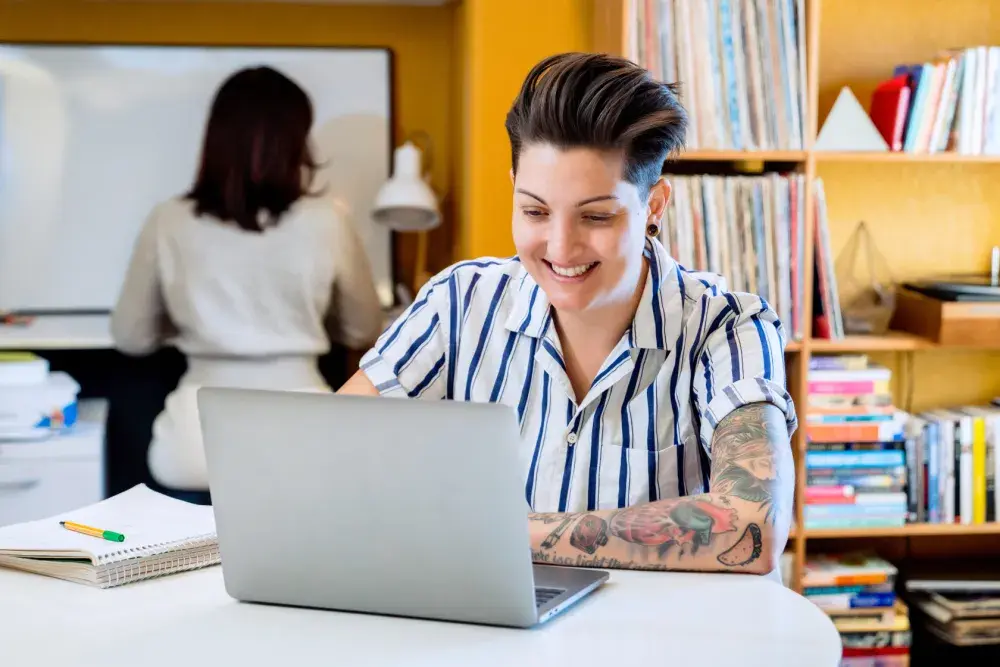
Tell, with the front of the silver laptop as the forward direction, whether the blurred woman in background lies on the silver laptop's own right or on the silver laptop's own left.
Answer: on the silver laptop's own left

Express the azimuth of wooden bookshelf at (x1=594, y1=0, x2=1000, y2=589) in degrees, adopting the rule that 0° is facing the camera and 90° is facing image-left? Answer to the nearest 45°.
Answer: approximately 0°

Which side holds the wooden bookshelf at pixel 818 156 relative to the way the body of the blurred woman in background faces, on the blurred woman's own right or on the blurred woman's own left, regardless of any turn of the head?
on the blurred woman's own right

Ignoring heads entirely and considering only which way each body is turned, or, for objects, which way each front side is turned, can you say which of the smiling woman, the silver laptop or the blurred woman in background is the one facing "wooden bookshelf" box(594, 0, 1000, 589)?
the silver laptop

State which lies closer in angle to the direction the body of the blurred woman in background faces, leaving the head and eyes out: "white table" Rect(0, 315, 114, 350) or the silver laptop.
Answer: the white table

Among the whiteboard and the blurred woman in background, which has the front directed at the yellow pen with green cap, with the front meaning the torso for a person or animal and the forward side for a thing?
the whiteboard

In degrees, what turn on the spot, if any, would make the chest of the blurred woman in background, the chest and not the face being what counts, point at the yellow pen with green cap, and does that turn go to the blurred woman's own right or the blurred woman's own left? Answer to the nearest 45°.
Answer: approximately 180°

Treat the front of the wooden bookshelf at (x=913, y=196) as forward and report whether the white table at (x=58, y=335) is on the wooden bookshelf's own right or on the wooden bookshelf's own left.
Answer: on the wooden bookshelf's own right

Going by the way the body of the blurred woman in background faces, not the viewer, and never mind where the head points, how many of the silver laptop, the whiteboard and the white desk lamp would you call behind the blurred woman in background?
1

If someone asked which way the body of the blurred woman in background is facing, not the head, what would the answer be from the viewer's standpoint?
away from the camera

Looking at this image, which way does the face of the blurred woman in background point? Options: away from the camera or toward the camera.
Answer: away from the camera

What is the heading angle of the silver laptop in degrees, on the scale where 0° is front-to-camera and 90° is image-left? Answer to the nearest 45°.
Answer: approximately 225°

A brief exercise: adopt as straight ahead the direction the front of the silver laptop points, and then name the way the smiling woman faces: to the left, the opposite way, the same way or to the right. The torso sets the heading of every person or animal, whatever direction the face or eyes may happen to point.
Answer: the opposite way

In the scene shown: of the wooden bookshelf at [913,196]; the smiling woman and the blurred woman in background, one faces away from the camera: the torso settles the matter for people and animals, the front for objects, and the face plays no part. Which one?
the blurred woman in background

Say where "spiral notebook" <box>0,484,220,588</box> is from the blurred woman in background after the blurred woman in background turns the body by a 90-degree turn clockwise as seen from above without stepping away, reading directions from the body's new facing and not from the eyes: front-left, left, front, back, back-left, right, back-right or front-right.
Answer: right
